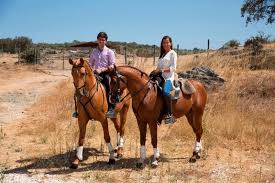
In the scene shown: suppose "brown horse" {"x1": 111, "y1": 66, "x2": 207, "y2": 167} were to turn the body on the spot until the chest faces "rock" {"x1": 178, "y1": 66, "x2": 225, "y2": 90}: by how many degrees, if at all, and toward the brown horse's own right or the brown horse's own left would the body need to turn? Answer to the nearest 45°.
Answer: approximately 135° to the brown horse's own right

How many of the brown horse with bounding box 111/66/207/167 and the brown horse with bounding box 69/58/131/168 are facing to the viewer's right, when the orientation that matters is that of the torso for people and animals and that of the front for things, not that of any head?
0

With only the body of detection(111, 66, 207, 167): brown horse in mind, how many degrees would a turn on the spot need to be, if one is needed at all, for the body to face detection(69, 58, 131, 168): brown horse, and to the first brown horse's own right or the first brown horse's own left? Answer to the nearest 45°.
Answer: approximately 45° to the first brown horse's own right

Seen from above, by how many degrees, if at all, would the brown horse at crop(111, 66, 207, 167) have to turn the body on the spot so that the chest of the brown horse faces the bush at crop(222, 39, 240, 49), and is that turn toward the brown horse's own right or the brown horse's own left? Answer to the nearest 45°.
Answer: approximately 135° to the brown horse's own right

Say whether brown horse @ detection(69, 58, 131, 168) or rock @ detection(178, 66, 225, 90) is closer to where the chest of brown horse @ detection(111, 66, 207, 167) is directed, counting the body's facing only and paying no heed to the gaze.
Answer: the brown horse

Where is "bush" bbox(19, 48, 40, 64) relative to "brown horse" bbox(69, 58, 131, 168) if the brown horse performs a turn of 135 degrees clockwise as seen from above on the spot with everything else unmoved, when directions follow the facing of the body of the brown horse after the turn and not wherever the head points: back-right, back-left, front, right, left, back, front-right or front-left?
front

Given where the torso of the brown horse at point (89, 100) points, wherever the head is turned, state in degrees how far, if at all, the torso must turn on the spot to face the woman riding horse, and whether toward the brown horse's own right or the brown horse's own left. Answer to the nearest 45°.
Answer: approximately 135° to the brown horse's own left

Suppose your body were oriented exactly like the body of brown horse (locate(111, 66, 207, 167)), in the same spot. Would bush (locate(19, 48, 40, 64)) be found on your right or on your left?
on your right

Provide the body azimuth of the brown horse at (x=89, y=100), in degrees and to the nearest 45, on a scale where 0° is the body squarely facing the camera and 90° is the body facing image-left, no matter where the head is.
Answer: approximately 45°

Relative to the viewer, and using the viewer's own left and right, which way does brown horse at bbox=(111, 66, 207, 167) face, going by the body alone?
facing the viewer and to the left of the viewer
